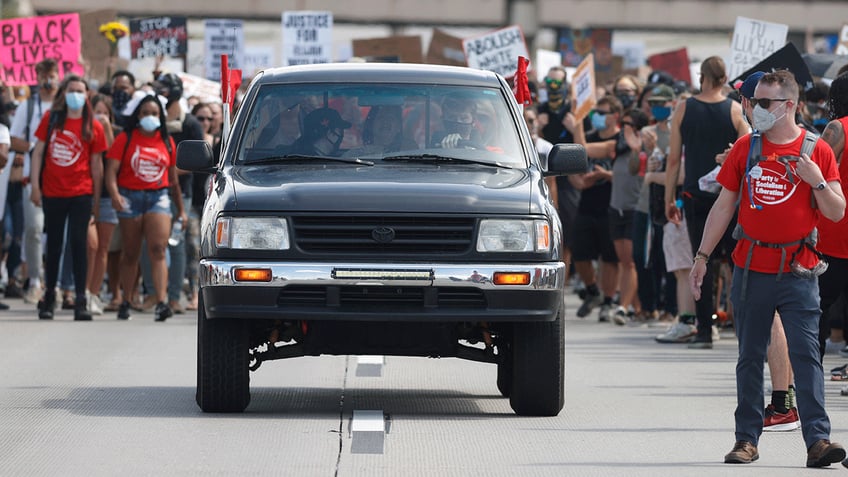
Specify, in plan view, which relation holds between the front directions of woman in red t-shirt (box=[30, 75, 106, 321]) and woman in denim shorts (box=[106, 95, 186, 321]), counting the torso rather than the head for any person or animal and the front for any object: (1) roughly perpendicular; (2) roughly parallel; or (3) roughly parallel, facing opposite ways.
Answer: roughly parallel

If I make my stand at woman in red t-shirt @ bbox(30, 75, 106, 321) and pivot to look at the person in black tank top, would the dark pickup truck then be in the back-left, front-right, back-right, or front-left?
front-right

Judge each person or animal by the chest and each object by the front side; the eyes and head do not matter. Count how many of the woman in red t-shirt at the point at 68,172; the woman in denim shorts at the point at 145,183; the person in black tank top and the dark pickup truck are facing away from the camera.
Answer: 1

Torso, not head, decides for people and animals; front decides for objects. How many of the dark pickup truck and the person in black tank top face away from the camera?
1

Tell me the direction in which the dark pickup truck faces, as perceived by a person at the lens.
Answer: facing the viewer

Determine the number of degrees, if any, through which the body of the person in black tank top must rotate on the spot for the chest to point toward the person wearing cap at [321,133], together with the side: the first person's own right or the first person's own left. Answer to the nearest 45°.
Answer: approximately 135° to the first person's own left

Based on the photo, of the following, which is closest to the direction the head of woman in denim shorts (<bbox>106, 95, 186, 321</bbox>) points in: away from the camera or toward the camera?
toward the camera

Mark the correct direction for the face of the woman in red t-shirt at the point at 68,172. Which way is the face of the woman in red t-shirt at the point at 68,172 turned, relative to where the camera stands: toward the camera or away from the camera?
toward the camera

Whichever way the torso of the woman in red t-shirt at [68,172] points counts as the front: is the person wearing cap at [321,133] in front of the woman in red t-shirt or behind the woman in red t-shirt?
in front

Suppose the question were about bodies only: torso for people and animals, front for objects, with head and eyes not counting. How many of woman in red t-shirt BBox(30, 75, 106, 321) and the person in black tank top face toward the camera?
1

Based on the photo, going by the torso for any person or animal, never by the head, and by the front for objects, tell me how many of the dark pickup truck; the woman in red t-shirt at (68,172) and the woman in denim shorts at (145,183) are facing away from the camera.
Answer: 0
